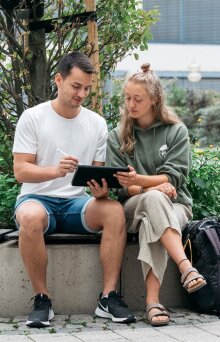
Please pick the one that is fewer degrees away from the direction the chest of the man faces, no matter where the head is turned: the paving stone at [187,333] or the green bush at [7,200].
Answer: the paving stone

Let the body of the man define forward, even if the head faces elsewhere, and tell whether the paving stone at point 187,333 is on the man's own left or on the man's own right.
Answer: on the man's own left

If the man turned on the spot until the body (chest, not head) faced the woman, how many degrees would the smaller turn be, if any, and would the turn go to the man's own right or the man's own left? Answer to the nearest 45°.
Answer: approximately 90° to the man's own left

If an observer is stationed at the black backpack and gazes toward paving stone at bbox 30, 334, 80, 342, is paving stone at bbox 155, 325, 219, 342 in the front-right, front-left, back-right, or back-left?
front-left

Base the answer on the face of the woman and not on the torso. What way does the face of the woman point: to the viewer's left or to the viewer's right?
to the viewer's left

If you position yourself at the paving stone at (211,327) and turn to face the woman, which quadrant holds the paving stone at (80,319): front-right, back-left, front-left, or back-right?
front-left

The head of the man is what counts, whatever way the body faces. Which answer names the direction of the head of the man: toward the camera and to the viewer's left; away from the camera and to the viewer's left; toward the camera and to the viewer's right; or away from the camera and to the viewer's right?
toward the camera and to the viewer's right

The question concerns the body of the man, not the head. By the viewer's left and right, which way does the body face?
facing the viewer

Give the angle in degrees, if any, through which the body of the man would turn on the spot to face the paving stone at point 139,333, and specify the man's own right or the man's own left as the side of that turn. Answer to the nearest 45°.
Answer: approximately 45° to the man's own left

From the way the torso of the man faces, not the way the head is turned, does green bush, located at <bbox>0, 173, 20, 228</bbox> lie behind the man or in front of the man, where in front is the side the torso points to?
behind
